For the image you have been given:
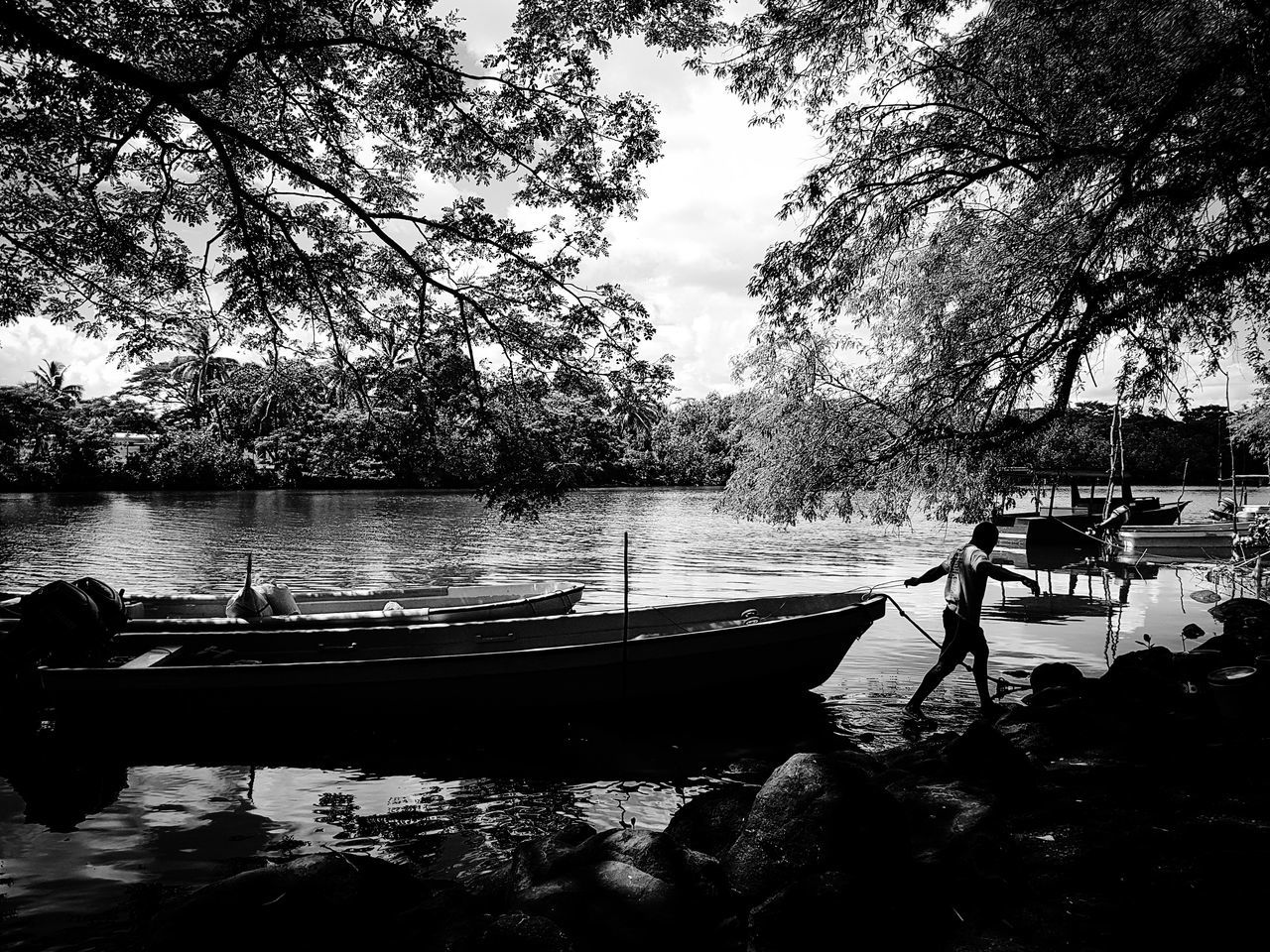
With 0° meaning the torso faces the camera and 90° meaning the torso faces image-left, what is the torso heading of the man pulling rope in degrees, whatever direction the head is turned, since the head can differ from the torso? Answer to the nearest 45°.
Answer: approximately 225°

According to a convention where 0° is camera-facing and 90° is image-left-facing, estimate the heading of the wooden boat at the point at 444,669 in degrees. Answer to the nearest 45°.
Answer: approximately 270°

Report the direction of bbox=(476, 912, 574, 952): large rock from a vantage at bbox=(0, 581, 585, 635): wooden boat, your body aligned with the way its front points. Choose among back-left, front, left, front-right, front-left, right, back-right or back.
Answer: right

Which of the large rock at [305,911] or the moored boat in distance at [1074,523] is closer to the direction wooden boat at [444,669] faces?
the moored boat in distance

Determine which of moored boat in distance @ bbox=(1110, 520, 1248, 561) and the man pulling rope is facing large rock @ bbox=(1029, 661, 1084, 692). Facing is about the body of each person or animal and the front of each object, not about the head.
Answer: the man pulling rope

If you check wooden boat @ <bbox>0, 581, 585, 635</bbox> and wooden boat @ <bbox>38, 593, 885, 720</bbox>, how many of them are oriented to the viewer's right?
2

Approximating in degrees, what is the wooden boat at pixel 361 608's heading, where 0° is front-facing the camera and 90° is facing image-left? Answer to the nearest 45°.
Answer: approximately 270°

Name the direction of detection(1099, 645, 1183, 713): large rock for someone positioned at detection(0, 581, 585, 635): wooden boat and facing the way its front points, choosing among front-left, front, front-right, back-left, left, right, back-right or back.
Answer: front-right

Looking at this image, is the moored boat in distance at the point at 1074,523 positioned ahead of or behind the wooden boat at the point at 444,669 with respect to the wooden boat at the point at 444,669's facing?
ahead
